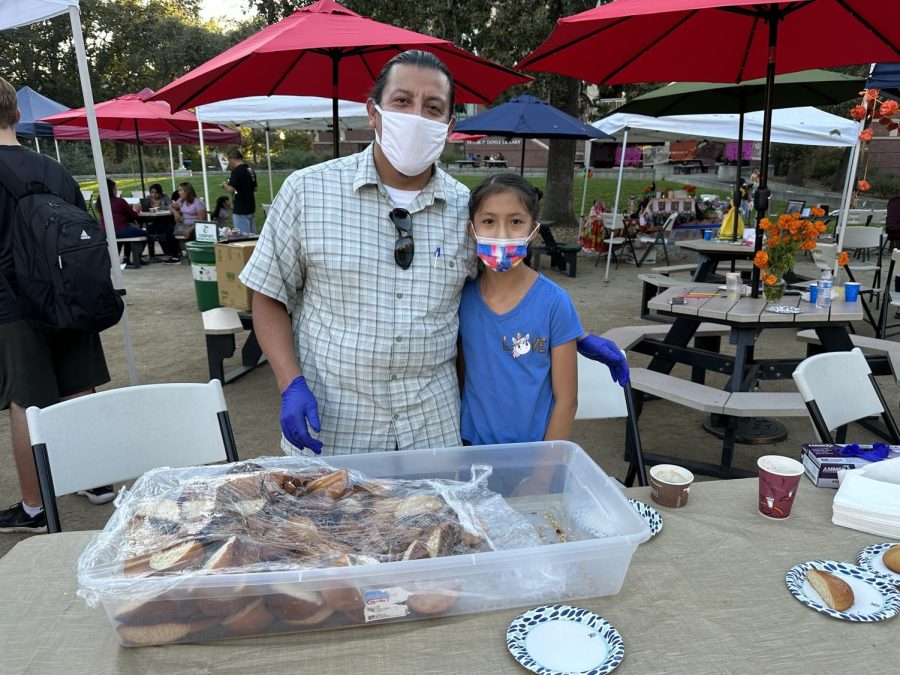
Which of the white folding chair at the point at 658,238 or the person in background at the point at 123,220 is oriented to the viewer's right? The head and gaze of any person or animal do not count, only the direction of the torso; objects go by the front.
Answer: the person in background

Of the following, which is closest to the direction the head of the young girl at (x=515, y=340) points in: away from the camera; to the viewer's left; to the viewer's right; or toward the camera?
toward the camera

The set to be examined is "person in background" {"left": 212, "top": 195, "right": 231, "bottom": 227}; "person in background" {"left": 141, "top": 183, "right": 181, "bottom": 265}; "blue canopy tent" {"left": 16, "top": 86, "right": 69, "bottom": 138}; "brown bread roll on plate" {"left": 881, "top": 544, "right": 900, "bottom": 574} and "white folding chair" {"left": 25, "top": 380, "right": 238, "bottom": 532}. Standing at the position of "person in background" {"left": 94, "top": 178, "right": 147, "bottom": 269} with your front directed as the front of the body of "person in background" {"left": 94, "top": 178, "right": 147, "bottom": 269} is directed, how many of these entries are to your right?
2

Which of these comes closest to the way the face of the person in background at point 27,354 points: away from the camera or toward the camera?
away from the camera

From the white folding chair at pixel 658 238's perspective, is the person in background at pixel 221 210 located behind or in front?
in front

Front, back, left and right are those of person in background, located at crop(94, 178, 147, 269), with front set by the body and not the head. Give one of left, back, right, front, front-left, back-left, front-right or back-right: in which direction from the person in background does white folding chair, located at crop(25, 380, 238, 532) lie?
right

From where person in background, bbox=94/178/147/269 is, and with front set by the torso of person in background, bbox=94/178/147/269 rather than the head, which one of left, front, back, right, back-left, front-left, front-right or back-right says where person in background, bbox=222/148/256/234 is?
front

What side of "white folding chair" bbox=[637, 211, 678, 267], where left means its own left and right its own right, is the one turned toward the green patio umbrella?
left

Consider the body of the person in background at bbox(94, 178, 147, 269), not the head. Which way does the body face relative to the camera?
to the viewer's right

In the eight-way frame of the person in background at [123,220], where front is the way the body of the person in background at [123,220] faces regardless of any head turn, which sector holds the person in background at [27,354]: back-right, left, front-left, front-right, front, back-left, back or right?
right

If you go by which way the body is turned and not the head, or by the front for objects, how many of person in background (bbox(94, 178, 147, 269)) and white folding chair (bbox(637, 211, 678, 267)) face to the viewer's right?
1
